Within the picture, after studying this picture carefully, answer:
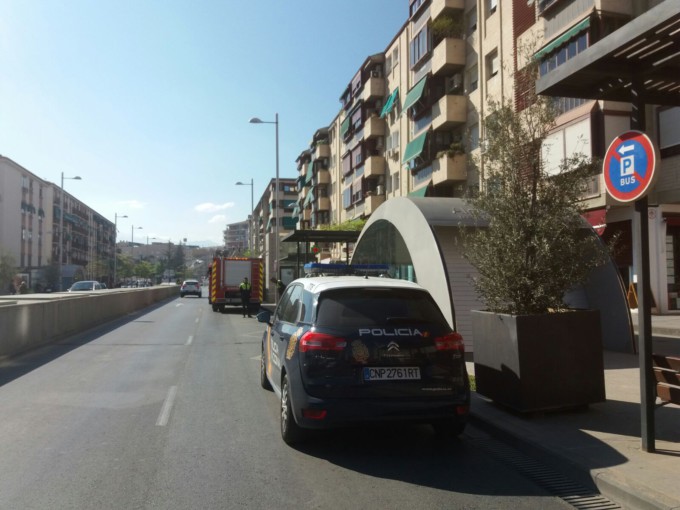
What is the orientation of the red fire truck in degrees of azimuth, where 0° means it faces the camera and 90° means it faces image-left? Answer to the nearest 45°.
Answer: approximately 180°

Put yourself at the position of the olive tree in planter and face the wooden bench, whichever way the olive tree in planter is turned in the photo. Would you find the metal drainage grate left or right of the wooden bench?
right

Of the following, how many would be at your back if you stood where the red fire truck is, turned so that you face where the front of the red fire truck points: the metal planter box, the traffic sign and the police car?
3

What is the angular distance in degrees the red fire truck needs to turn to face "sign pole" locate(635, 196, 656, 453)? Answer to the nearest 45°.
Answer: approximately 180°

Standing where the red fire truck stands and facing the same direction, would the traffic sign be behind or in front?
behind

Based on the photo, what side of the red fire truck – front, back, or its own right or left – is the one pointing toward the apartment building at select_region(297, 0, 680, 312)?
right

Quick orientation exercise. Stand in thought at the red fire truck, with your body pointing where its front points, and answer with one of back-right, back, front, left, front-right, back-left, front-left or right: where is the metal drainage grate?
back

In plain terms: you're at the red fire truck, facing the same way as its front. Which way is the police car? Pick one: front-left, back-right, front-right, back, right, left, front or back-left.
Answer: back

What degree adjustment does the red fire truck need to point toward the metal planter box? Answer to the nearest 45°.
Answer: approximately 180°

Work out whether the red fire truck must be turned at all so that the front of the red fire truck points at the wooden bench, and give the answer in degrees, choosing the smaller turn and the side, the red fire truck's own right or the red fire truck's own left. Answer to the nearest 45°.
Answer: approximately 180°
